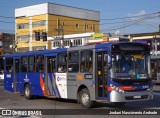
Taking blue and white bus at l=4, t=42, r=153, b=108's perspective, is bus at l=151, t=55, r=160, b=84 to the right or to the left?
on its left

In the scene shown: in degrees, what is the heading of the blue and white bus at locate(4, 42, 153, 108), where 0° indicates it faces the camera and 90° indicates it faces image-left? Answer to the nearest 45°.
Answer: approximately 315°
